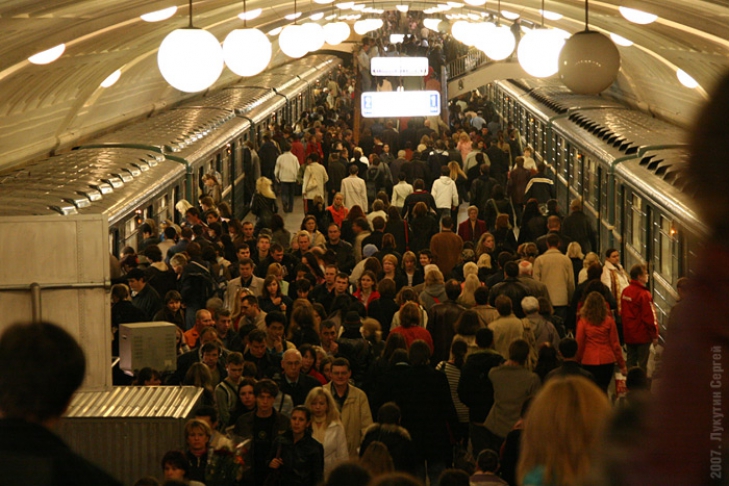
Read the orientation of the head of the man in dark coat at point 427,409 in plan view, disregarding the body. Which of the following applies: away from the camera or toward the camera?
away from the camera

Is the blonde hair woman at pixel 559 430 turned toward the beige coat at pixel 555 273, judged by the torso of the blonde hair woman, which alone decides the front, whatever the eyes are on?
yes

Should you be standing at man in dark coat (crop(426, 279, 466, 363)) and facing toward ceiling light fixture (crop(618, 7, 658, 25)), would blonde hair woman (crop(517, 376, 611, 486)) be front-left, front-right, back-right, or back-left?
back-right

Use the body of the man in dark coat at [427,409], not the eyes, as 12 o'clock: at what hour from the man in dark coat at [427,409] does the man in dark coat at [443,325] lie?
the man in dark coat at [443,325] is roughly at 12 o'clock from the man in dark coat at [427,409].

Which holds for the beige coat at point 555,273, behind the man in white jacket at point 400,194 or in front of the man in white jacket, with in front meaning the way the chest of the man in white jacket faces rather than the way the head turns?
behind

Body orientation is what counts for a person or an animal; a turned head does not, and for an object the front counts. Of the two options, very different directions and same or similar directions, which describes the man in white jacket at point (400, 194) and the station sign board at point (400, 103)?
very different directions

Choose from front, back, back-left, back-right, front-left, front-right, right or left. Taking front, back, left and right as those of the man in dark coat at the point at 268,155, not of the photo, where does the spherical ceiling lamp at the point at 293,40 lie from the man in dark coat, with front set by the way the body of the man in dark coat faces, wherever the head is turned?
back

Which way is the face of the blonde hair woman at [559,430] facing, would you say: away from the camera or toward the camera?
away from the camera

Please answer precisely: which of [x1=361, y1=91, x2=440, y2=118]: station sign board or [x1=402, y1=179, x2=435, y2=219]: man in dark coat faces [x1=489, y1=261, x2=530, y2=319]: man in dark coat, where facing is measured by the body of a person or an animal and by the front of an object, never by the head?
the station sign board

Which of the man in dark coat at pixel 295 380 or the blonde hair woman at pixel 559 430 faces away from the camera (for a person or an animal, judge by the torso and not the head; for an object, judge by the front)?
the blonde hair woman

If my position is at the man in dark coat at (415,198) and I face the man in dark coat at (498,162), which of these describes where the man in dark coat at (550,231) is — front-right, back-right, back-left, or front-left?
back-right

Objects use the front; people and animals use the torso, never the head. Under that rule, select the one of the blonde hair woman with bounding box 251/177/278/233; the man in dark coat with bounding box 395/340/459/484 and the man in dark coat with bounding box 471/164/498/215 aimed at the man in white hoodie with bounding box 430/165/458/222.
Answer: the man in dark coat with bounding box 395/340/459/484

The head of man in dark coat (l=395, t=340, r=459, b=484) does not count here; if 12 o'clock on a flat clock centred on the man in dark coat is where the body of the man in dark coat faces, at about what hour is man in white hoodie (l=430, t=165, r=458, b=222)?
The man in white hoodie is roughly at 12 o'clock from the man in dark coat.

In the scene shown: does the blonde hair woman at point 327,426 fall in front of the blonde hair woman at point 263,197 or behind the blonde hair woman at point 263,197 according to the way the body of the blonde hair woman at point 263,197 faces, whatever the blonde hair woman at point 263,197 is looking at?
behind
